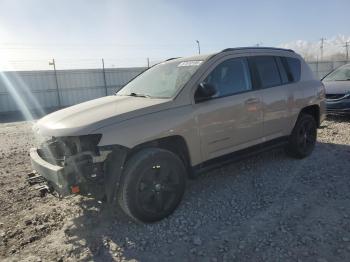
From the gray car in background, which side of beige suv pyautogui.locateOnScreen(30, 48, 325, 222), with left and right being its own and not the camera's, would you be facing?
back

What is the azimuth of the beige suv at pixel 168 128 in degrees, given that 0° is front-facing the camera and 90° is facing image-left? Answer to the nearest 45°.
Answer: approximately 45°
